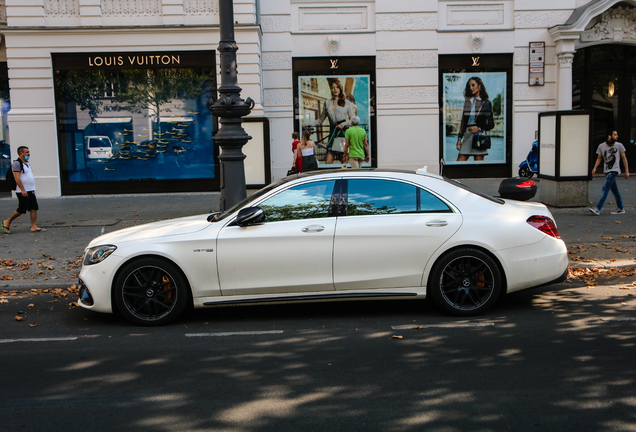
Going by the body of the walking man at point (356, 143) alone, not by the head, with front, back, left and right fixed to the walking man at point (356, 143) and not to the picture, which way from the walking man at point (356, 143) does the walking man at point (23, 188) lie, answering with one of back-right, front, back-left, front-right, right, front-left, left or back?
back-left

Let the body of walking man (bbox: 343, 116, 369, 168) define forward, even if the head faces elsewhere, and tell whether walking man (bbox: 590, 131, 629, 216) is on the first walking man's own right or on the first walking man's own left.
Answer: on the first walking man's own right

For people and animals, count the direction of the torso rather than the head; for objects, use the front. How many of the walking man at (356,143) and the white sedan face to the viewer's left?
1

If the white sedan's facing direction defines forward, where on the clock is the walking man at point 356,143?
The walking man is roughly at 3 o'clock from the white sedan.

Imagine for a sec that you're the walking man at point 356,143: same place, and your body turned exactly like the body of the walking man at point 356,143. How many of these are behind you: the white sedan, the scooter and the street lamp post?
2

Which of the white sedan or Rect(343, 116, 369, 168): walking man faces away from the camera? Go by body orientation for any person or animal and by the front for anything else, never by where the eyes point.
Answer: the walking man

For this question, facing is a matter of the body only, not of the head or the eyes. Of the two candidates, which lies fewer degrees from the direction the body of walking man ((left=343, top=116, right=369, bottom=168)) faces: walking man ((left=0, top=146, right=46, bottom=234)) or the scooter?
the scooter

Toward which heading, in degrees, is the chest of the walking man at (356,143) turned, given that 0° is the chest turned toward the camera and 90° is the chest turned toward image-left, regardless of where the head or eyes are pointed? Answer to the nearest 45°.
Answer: approximately 180°

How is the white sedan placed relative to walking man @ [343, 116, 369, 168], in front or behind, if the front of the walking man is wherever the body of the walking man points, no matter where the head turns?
behind

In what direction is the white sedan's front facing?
to the viewer's left

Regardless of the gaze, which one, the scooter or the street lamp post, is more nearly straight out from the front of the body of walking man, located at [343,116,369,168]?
the scooter

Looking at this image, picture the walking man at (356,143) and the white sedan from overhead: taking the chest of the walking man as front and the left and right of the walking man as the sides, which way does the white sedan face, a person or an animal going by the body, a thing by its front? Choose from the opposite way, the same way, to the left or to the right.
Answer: to the left

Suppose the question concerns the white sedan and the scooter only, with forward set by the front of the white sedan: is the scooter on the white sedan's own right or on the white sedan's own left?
on the white sedan's own right
